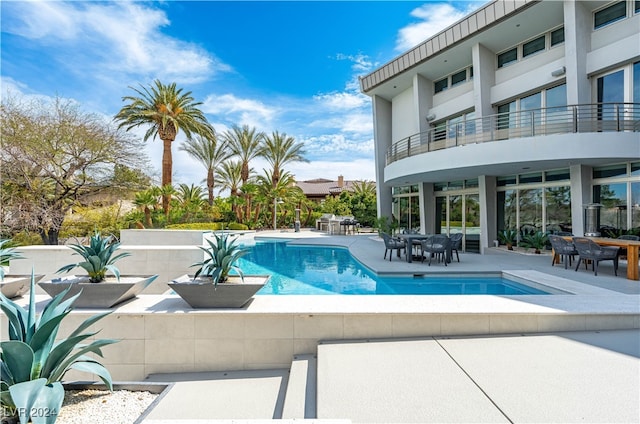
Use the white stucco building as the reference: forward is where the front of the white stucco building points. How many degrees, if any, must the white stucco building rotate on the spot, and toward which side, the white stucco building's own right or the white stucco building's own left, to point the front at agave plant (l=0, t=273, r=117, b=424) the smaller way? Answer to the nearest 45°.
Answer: approximately 45° to the white stucco building's own left

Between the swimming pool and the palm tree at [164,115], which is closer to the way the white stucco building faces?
the swimming pool

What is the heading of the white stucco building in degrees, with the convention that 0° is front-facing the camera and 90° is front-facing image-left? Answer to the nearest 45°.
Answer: approximately 45°

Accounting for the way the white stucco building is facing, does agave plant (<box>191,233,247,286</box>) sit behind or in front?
in front

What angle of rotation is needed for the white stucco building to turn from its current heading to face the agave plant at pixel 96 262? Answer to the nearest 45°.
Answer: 0° — it already faces it

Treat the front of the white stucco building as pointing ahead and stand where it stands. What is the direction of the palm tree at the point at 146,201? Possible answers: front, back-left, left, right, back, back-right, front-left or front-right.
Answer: front-right

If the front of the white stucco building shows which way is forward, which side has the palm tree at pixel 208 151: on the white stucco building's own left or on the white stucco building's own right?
on the white stucco building's own right
